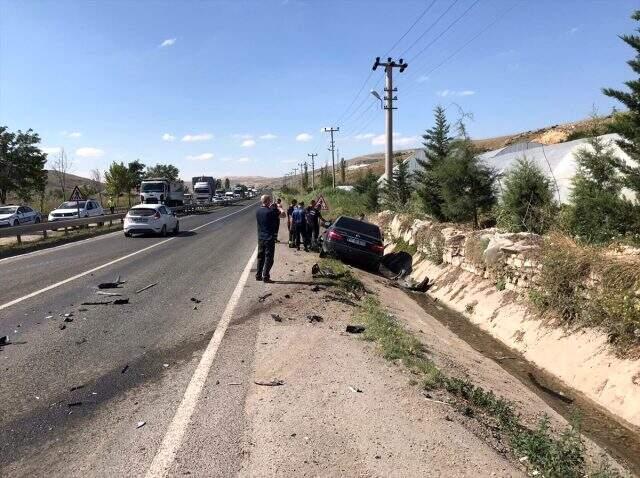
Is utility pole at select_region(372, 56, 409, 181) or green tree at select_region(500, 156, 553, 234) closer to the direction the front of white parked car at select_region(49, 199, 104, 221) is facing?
the green tree

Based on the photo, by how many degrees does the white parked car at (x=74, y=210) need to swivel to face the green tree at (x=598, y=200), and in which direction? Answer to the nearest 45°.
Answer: approximately 45° to its left

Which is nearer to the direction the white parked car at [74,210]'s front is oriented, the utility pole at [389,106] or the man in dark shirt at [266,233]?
the man in dark shirt

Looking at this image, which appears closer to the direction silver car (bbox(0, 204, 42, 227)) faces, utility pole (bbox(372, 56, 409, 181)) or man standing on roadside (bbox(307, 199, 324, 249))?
the man standing on roadside

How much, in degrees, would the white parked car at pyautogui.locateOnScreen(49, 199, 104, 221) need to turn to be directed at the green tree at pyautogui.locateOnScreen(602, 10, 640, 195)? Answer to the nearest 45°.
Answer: approximately 45° to its left

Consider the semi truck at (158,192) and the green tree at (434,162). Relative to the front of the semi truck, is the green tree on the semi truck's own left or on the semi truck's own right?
on the semi truck's own left

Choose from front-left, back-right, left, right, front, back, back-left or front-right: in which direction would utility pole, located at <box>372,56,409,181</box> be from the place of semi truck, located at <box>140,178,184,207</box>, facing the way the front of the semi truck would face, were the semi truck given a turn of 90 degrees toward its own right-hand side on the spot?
back

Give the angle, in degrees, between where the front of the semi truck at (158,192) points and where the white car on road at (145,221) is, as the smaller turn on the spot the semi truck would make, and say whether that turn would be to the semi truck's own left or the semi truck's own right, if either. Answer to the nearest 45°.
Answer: approximately 45° to the semi truck's own left
